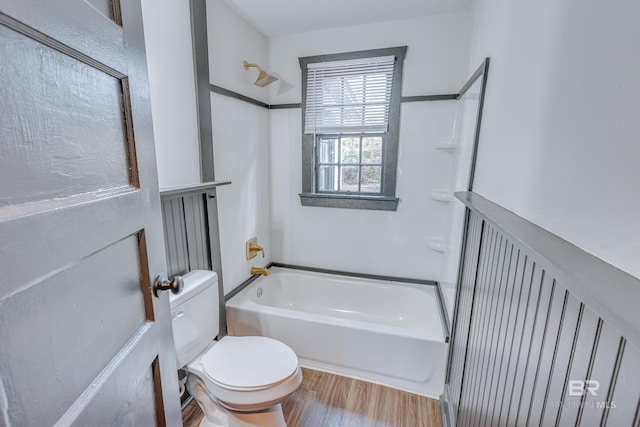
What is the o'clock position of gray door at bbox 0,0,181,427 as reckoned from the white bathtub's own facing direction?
The gray door is roughly at 1 o'clock from the white bathtub.

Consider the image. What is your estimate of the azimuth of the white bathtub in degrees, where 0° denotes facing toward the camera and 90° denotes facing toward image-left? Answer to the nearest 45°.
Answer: approximately 0°

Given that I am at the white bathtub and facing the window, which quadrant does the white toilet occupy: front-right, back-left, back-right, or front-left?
back-left

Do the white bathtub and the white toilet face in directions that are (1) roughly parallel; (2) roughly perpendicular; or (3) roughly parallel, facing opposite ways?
roughly perpendicular

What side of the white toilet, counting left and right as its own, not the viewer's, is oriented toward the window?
left

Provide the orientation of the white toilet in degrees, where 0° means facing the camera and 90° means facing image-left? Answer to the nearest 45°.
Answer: approximately 315°
